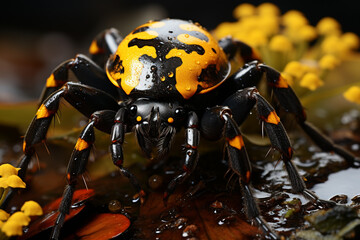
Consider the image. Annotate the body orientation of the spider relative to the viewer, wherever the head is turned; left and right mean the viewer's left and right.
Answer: facing the viewer

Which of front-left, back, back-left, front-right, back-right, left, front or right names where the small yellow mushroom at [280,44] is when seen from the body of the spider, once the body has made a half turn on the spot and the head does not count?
front-right

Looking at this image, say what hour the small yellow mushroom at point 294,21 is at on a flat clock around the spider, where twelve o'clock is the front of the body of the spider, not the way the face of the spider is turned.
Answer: The small yellow mushroom is roughly at 7 o'clock from the spider.
